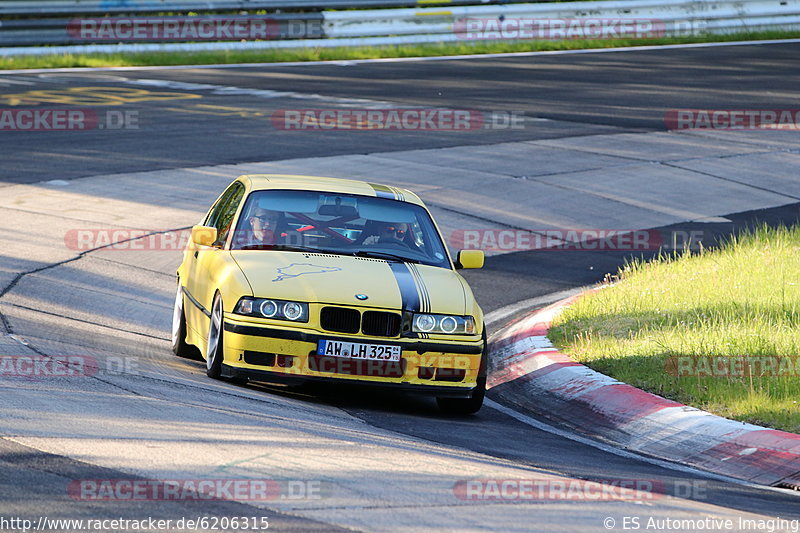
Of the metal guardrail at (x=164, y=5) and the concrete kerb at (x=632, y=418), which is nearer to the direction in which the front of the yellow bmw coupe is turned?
the concrete kerb

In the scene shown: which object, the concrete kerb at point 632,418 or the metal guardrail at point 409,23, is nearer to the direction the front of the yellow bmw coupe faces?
the concrete kerb

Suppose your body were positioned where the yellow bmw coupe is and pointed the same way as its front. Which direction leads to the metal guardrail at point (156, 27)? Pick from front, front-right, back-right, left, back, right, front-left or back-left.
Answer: back

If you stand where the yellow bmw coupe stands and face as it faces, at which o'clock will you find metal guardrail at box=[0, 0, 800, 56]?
The metal guardrail is roughly at 6 o'clock from the yellow bmw coupe.

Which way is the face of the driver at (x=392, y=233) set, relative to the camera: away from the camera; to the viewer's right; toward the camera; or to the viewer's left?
toward the camera

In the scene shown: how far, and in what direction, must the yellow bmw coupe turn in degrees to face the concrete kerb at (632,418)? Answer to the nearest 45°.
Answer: approximately 90° to its left

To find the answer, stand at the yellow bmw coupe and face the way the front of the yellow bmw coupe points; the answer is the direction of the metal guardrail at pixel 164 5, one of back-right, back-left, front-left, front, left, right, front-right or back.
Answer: back

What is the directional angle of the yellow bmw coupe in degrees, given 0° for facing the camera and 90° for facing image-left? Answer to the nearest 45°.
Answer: approximately 0°
